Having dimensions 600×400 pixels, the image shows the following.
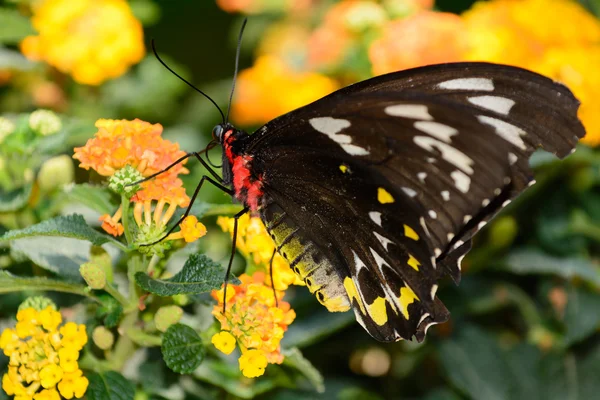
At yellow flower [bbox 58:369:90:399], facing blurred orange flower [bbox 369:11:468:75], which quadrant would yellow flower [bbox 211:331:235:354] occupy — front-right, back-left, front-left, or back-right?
front-right

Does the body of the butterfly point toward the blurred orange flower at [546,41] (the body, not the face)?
no

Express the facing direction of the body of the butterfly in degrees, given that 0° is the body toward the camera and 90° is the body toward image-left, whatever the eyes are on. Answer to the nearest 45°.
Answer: approximately 90°

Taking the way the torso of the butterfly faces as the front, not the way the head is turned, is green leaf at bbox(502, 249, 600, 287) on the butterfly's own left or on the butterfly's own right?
on the butterfly's own right

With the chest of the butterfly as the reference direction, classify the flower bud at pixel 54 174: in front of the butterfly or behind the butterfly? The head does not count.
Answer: in front

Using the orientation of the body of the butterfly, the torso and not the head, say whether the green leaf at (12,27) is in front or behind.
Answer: in front

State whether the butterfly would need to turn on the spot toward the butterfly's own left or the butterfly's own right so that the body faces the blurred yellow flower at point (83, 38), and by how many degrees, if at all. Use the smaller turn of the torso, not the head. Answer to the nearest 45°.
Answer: approximately 45° to the butterfly's own right

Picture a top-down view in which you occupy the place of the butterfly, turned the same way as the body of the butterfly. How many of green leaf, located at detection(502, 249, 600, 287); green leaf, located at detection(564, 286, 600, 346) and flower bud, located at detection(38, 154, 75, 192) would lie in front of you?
1

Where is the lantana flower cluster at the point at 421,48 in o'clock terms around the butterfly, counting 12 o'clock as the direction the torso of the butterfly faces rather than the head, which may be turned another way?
The lantana flower cluster is roughly at 3 o'clock from the butterfly.

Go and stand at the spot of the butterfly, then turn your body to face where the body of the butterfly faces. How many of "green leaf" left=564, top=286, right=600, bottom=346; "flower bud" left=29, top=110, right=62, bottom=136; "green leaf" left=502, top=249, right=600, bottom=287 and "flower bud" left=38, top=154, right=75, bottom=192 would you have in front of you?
2

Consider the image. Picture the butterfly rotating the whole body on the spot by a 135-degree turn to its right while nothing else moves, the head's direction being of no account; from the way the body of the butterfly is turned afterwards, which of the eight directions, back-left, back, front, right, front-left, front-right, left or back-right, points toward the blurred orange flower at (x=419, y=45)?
front-left
